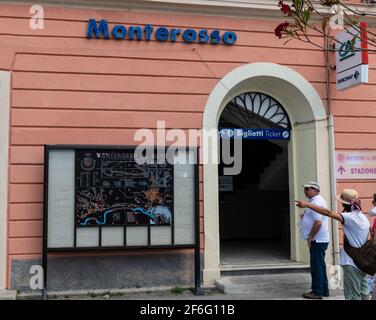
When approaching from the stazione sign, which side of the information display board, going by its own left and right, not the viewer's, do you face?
left

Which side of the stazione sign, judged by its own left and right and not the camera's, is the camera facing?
front

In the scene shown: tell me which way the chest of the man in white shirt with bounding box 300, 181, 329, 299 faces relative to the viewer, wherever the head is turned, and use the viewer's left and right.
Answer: facing to the left of the viewer

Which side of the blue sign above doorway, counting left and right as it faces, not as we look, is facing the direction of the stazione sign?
left

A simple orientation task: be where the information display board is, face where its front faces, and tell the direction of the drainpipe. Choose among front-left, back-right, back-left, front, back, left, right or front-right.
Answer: left

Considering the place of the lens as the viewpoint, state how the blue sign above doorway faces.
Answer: facing the viewer

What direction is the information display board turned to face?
toward the camera

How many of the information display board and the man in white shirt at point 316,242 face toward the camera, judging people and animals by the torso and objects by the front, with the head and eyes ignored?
1

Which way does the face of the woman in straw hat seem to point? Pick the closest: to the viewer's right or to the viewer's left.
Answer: to the viewer's left

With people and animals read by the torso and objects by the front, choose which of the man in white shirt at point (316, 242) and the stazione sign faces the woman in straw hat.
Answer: the stazione sign
